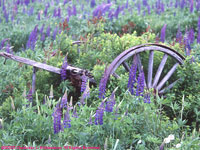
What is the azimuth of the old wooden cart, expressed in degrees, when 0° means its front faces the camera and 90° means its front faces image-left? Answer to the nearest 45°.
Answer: approximately 90°

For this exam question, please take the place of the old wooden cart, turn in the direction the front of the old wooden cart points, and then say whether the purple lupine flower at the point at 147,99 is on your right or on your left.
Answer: on your left

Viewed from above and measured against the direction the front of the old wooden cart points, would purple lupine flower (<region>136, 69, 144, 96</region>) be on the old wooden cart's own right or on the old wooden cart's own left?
on the old wooden cart's own left

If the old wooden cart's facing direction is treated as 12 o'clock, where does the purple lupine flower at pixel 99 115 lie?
The purple lupine flower is roughly at 10 o'clock from the old wooden cart.

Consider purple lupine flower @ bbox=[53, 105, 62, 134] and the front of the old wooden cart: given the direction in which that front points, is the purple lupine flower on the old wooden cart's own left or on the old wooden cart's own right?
on the old wooden cart's own left
